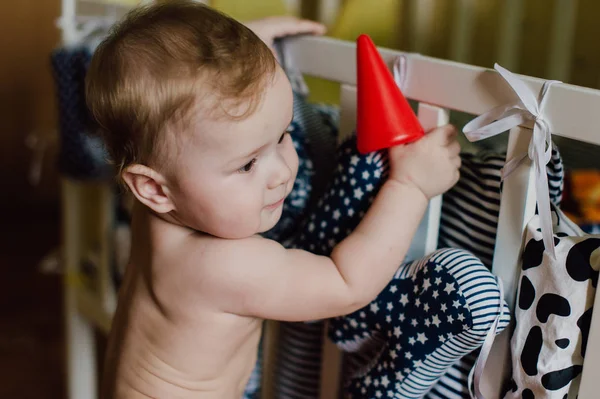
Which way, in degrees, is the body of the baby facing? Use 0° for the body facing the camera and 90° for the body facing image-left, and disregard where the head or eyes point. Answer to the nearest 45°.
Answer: approximately 270°

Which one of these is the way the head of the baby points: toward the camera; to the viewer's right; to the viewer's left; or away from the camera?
to the viewer's right
